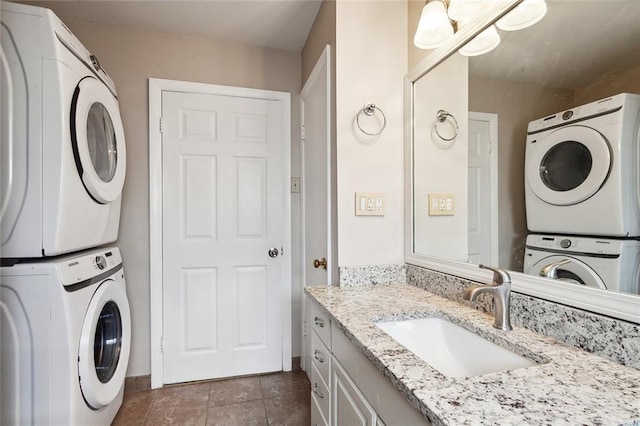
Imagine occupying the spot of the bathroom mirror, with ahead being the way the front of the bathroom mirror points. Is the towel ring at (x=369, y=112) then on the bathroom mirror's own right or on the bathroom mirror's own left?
on the bathroom mirror's own right

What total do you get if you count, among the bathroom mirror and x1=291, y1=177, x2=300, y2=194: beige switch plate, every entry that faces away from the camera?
0

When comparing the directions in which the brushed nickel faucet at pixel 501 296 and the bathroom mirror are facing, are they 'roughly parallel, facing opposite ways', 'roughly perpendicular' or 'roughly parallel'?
roughly parallel

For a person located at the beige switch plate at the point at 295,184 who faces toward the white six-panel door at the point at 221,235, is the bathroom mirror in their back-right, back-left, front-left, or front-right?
back-left

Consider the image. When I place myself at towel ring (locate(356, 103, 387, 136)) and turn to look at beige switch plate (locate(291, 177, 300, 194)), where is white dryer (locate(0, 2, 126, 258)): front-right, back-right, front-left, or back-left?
front-left

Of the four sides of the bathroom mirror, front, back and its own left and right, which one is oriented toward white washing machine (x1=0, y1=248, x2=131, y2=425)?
front

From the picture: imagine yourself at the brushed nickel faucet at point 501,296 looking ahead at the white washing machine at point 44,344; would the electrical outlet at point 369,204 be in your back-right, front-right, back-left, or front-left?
front-right

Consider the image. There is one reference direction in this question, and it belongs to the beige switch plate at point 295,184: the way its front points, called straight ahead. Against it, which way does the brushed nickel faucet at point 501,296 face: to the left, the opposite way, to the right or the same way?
to the right

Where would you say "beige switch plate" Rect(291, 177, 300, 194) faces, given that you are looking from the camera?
facing the viewer

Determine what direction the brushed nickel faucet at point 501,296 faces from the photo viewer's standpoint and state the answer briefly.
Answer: facing the viewer and to the left of the viewer

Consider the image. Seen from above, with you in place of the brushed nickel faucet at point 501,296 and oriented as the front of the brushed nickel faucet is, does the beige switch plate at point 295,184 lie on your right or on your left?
on your right

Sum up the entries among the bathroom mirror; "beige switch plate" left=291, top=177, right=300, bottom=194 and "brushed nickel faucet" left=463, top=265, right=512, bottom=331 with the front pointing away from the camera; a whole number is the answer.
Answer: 0
